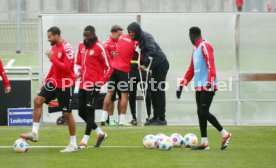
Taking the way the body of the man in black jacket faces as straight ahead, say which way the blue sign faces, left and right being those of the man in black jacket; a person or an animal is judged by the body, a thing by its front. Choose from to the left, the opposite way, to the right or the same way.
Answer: to the left

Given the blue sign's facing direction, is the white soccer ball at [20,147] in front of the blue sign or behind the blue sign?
in front

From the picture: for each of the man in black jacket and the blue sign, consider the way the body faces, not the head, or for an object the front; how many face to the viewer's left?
1

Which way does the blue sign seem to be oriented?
toward the camera

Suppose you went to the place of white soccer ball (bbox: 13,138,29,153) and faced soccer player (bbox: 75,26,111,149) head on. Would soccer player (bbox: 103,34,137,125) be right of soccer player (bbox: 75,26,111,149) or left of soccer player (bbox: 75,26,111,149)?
left

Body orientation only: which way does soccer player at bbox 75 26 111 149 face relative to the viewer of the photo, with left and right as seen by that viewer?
facing the viewer and to the left of the viewer

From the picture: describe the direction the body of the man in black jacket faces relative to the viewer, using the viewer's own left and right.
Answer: facing to the left of the viewer

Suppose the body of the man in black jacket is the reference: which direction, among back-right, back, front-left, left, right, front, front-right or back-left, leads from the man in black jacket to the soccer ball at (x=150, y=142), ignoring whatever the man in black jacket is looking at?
left
